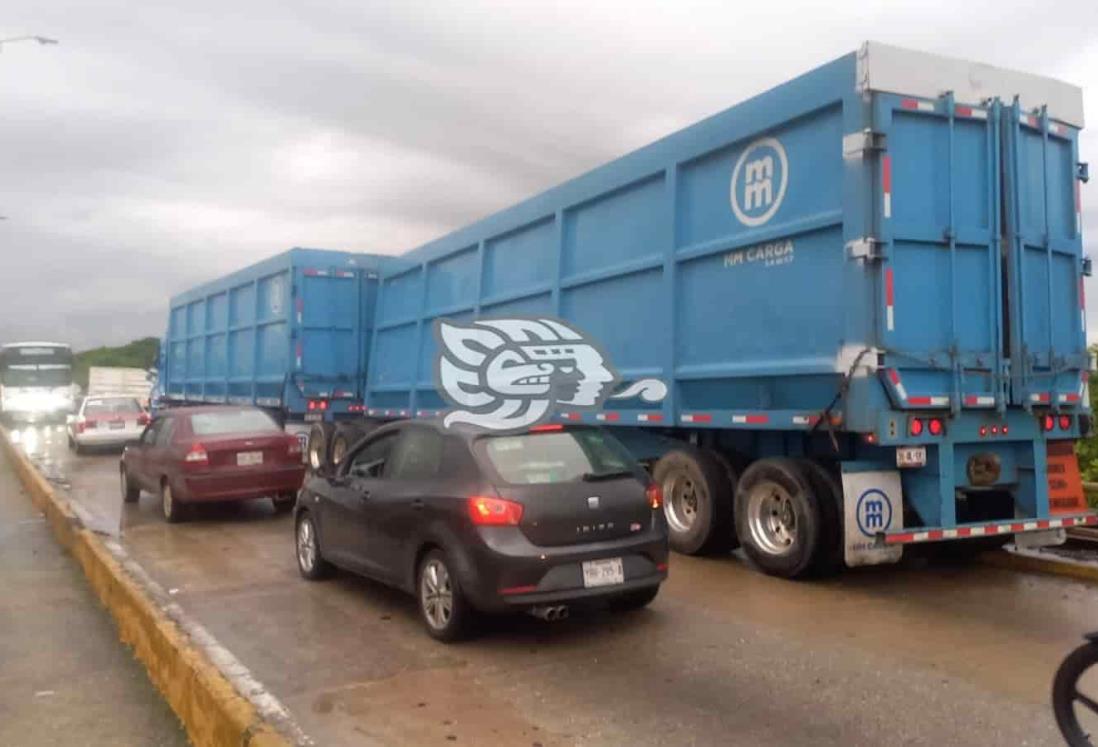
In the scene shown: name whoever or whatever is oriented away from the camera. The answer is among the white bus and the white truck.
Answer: the white truck

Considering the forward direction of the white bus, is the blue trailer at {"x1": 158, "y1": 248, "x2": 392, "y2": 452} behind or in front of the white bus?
in front

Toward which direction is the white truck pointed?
away from the camera

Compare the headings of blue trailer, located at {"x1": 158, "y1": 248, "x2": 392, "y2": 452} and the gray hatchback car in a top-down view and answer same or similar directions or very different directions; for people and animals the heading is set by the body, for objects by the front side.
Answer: same or similar directions

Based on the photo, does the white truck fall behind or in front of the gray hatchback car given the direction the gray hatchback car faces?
in front

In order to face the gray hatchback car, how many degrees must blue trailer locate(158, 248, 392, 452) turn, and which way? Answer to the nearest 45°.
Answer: approximately 135° to its left

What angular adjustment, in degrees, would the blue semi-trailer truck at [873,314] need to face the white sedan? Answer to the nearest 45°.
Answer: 0° — it already faces it

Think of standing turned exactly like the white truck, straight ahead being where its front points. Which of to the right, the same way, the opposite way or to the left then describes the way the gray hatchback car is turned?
the same way

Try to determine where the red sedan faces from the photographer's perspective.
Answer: facing away from the viewer and to the left of the viewer

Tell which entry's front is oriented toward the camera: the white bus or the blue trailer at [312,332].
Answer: the white bus

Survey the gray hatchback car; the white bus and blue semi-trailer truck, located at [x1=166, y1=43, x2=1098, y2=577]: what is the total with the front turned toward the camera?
1

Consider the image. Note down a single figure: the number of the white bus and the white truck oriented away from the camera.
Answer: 1

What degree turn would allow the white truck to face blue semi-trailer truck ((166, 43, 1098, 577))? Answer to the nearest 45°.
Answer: approximately 180°

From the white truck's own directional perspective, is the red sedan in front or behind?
behind

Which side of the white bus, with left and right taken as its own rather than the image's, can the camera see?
front
